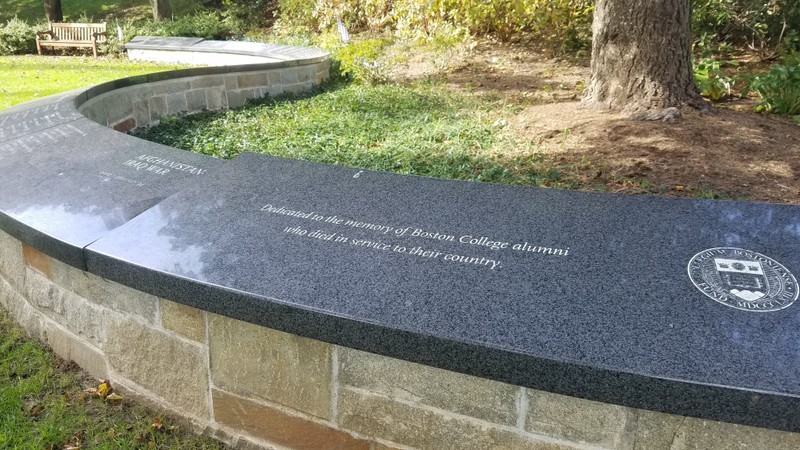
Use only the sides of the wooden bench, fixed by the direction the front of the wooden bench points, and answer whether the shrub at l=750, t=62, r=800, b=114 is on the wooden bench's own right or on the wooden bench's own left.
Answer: on the wooden bench's own left

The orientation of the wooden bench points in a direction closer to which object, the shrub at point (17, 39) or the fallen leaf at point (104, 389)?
the fallen leaf

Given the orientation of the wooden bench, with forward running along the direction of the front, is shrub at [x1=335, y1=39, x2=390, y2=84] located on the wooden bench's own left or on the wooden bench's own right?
on the wooden bench's own left

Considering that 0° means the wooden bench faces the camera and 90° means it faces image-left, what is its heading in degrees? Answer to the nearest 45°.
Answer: approximately 45°

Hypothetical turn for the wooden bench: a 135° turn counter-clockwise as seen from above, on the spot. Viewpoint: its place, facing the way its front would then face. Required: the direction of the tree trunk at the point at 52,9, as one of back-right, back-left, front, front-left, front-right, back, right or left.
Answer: left

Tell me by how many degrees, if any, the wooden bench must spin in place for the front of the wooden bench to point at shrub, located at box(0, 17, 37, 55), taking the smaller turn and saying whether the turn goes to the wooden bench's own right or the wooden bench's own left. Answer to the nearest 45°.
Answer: approximately 90° to the wooden bench's own right

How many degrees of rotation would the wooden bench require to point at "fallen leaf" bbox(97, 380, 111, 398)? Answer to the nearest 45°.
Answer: approximately 45° to its left

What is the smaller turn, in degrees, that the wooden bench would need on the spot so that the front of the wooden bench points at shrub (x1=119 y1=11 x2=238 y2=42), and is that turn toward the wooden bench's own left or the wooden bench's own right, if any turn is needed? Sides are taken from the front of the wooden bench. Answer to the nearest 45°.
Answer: approximately 135° to the wooden bench's own left

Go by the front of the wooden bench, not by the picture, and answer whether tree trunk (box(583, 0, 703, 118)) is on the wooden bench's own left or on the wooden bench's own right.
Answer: on the wooden bench's own left
